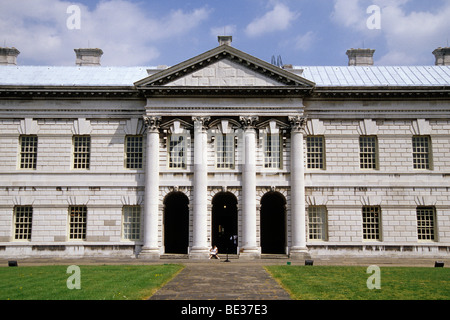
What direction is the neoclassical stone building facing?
toward the camera
